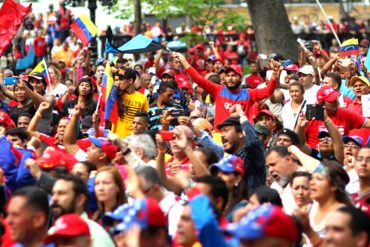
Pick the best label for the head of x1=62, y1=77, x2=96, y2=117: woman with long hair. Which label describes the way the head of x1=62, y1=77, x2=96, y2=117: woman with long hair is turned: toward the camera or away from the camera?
toward the camera

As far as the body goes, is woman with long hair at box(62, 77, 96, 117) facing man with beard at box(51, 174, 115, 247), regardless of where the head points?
yes

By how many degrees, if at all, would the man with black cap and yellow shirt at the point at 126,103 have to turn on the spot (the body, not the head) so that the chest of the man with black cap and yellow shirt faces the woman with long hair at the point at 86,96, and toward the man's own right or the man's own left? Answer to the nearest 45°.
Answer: approximately 90° to the man's own right

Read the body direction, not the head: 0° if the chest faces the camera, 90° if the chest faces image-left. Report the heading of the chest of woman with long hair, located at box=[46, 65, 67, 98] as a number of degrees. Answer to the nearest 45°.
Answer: approximately 45°

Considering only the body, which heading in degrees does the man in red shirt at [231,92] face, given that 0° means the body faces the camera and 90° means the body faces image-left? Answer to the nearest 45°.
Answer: approximately 0°

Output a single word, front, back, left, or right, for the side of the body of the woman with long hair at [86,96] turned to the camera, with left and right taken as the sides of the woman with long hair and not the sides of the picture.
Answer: front

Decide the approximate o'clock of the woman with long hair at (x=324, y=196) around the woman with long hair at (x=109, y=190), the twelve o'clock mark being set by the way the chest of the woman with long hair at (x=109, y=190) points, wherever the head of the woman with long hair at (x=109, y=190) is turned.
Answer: the woman with long hair at (x=324, y=196) is roughly at 8 o'clock from the woman with long hair at (x=109, y=190).

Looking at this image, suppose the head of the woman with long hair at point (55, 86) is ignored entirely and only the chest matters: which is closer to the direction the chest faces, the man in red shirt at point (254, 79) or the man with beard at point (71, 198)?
the man with beard

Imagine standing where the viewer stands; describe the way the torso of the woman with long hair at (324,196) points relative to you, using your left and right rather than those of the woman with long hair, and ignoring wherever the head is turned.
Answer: facing the viewer and to the left of the viewer

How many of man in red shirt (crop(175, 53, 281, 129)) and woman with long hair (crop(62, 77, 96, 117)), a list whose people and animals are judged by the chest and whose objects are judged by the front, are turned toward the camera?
2

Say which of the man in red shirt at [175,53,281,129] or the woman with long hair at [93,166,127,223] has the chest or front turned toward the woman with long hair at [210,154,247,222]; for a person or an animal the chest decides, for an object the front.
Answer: the man in red shirt

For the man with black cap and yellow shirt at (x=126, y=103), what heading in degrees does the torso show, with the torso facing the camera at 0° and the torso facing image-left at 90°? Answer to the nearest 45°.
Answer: approximately 45°
